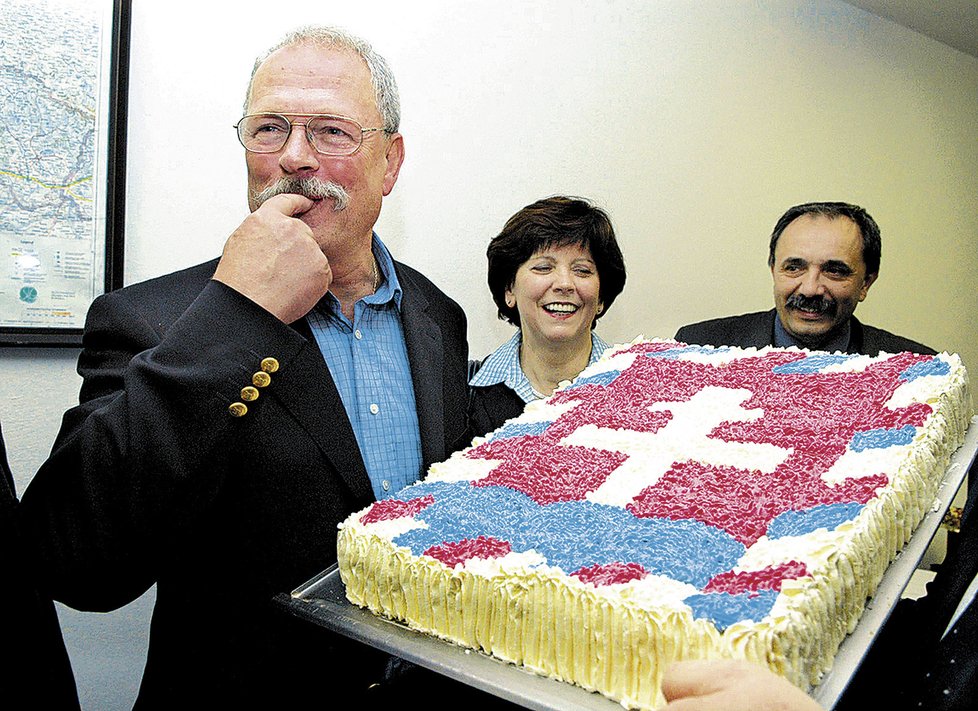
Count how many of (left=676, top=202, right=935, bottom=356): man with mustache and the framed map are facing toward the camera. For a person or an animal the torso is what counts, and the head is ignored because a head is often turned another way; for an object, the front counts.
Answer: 2

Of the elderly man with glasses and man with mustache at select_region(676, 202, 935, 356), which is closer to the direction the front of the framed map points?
the elderly man with glasses

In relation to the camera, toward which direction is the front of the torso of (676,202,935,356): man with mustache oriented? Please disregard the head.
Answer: toward the camera

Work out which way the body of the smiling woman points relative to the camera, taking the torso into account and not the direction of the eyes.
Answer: toward the camera

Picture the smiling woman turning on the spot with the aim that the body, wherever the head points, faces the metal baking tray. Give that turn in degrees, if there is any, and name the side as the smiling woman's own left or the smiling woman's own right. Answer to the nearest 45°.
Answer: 0° — they already face it

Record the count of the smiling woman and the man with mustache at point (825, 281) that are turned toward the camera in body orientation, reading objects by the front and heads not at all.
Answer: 2

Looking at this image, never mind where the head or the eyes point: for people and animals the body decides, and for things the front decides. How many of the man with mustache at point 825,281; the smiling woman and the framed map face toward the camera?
3

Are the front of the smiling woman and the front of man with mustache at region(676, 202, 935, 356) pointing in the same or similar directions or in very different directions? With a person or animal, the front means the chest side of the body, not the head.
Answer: same or similar directions

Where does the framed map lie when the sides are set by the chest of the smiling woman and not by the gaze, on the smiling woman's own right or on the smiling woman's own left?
on the smiling woman's own right

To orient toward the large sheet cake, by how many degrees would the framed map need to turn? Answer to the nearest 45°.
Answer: approximately 45° to its left

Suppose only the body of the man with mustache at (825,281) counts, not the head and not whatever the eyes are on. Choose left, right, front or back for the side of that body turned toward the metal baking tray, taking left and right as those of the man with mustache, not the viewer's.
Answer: front

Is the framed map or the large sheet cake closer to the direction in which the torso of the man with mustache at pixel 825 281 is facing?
the large sheet cake
